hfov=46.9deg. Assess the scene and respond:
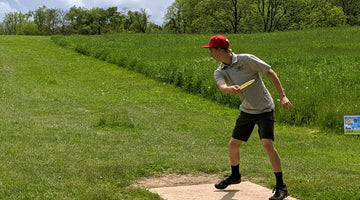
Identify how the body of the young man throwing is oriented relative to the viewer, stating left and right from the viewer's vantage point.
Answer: facing the viewer and to the left of the viewer

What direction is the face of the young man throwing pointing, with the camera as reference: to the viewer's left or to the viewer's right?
to the viewer's left
